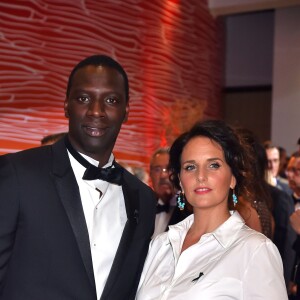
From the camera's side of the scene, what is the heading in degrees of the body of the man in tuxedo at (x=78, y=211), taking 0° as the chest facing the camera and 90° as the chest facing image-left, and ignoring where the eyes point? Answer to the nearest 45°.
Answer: approximately 315°

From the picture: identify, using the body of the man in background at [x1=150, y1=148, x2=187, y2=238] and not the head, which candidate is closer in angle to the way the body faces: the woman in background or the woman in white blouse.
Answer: the woman in white blouse

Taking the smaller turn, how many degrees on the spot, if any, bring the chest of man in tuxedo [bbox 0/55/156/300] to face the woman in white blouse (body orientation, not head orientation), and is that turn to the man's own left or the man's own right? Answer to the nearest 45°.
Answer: approximately 45° to the man's own left

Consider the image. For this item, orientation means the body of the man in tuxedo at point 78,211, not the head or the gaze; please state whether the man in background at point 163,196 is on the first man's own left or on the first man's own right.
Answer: on the first man's own left

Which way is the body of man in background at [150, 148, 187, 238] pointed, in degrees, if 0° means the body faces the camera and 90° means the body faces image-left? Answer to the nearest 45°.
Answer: approximately 0°

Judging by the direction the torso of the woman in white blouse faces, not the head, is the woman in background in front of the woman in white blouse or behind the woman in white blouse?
behind
